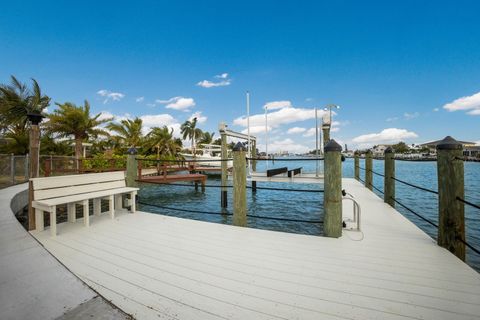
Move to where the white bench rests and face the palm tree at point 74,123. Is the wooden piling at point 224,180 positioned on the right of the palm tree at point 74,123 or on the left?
right

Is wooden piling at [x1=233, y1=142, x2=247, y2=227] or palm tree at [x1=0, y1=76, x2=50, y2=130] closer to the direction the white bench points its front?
the wooden piling

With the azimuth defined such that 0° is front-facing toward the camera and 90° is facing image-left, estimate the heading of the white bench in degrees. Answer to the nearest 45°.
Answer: approximately 315°

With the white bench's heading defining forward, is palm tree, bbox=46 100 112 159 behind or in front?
behind

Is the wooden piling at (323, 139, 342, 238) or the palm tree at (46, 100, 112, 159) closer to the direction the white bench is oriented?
the wooden piling

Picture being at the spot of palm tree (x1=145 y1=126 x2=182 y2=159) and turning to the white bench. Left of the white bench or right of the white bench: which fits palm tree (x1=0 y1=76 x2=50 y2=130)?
right

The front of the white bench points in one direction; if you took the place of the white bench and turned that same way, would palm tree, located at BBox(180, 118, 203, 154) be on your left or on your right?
on your left

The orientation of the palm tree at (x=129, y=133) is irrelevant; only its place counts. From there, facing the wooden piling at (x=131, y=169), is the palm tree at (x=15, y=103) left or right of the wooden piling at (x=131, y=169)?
right

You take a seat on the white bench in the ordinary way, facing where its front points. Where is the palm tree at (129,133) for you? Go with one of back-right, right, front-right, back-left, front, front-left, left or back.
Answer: back-left

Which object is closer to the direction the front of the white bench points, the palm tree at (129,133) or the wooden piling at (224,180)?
the wooden piling

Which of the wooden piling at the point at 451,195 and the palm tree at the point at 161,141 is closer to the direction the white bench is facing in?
the wooden piling

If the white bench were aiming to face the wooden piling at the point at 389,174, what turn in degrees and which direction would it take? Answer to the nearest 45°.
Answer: approximately 45° to its left
